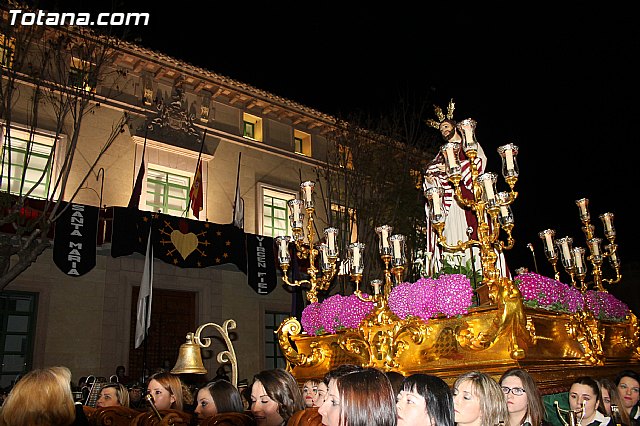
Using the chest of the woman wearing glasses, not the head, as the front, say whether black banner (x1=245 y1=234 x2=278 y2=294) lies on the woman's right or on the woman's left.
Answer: on the woman's right

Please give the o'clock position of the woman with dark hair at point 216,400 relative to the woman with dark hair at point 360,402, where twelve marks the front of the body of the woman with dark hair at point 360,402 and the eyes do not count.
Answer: the woman with dark hair at point 216,400 is roughly at 2 o'clock from the woman with dark hair at point 360,402.

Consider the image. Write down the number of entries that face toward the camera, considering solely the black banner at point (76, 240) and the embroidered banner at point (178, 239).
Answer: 2

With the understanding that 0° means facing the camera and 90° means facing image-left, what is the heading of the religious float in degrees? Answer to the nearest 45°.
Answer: approximately 45°

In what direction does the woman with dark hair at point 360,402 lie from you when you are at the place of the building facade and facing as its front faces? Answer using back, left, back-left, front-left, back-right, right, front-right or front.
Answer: front-right

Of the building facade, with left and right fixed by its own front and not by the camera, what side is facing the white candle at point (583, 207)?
front

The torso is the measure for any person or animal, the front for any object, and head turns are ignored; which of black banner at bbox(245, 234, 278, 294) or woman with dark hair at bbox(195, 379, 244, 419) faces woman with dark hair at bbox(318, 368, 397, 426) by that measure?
the black banner
